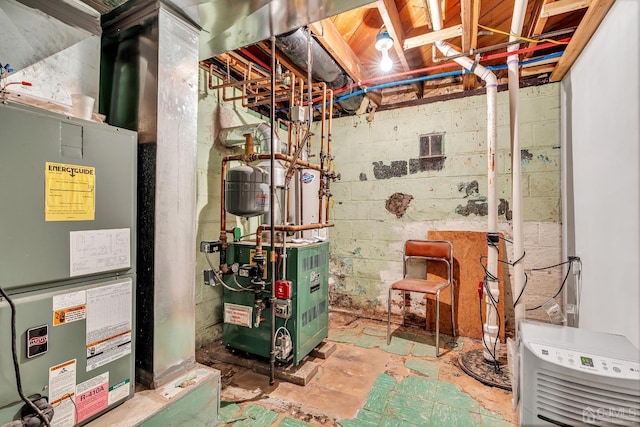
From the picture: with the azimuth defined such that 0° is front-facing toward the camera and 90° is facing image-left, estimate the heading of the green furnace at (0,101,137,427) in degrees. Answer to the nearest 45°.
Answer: approximately 315°

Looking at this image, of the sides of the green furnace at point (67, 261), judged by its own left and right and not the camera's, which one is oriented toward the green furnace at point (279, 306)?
left

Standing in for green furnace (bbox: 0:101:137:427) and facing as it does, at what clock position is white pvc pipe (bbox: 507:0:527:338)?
The white pvc pipe is roughly at 11 o'clock from the green furnace.

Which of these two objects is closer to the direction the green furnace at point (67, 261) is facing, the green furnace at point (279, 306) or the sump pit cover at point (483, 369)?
the sump pit cover

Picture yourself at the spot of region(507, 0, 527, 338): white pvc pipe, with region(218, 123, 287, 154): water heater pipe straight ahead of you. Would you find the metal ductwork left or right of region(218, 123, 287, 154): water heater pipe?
left

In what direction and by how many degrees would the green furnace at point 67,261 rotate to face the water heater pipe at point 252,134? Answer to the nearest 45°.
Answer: approximately 90° to its left

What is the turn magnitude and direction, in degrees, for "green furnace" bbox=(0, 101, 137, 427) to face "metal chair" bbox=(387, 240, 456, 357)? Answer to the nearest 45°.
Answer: approximately 45° to its left
